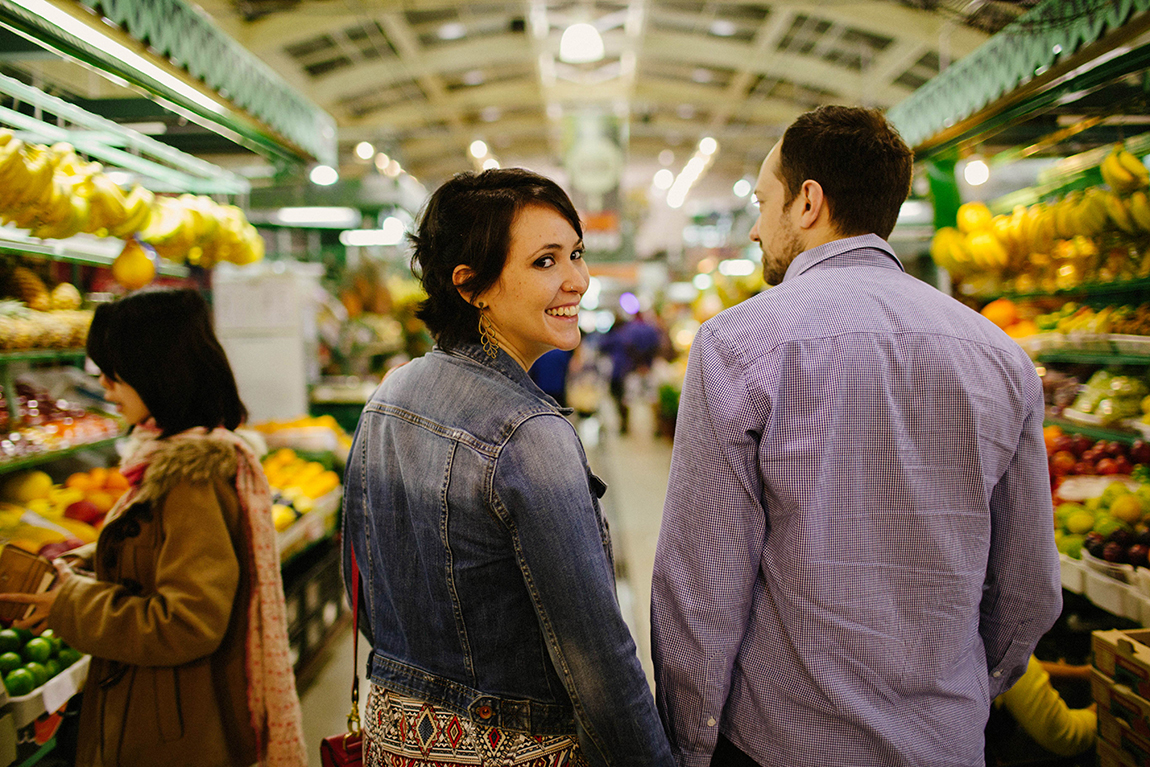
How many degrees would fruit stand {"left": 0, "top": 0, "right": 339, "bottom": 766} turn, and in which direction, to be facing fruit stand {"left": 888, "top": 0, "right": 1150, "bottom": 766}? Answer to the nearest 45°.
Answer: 0° — it already faces it

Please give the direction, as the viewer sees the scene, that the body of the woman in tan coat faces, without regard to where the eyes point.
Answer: to the viewer's left

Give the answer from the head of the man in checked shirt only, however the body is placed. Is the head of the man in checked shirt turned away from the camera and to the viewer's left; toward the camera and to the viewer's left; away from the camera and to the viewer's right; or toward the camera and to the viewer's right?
away from the camera and to the viewer's left

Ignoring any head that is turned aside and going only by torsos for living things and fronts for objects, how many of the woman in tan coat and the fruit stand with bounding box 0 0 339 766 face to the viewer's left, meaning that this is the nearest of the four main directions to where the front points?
1

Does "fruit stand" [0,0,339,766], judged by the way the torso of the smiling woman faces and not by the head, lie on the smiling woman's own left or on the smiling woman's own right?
on the smiling woman's own left

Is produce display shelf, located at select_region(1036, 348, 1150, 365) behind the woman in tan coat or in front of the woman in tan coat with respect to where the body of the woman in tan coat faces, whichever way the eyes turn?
behind

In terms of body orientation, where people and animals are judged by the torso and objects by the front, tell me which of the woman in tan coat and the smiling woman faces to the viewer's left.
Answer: the woman in tan coat

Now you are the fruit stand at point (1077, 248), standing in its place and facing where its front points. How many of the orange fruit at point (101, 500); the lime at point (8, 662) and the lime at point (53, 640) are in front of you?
3

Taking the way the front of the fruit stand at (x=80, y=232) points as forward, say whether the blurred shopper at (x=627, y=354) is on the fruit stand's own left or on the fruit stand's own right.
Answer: on the fruit stand's own left

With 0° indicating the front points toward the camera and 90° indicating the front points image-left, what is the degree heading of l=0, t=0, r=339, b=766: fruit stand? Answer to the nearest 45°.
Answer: approximately 315°

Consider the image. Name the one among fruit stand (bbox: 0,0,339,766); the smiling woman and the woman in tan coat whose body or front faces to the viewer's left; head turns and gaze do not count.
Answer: the woman in tan coat

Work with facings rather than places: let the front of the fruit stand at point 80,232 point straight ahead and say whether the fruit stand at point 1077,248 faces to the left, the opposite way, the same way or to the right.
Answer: the opposite way
